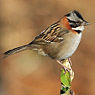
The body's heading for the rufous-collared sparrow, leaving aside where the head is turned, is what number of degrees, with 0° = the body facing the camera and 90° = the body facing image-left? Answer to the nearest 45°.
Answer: approximately 270°
